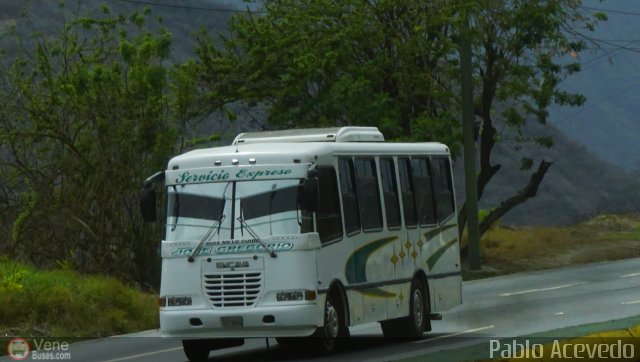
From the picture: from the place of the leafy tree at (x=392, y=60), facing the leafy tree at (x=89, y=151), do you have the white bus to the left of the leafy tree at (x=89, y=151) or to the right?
left

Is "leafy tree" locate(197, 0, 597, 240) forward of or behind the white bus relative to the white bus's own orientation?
behind

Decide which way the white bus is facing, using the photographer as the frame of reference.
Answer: facing the viewer and to the left of the viewer

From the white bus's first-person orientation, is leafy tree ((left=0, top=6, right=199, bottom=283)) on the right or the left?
on its right
